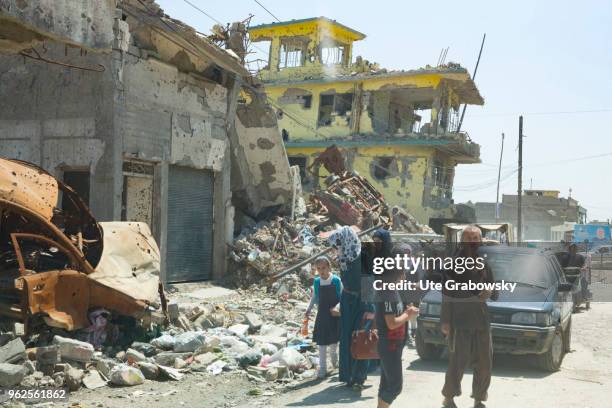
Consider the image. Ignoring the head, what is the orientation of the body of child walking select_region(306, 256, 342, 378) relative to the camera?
toward the camera

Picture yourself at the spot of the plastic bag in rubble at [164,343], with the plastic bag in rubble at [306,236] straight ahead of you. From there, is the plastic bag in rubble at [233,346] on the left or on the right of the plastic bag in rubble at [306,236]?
right

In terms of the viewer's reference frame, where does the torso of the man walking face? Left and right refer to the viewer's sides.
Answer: facing the viewer

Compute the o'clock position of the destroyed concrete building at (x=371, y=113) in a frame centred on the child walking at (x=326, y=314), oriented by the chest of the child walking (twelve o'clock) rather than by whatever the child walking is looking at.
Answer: The destroyed concrete building is roughly at 6 o'clock from the child walking.

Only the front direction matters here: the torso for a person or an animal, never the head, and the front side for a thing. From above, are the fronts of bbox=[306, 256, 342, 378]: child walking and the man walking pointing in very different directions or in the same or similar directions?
same or similar directions

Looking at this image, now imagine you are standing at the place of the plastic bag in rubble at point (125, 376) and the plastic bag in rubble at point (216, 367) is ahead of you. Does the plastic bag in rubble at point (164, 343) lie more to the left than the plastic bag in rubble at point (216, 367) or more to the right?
left

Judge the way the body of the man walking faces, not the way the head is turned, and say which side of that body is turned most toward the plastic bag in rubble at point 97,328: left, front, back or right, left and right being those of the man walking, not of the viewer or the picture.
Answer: right

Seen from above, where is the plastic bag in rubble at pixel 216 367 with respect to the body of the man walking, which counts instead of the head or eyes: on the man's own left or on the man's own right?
on the man's own right

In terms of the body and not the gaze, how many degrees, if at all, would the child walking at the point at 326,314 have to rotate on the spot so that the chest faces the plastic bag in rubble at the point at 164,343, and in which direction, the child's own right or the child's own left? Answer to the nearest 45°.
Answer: approximately 90° to the child's own right

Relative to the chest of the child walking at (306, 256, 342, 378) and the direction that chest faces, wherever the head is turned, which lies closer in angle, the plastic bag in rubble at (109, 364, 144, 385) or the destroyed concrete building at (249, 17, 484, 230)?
the plastic bag in rubble

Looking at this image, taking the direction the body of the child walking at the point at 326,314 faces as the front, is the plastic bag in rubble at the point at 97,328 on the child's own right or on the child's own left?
on the child's own right

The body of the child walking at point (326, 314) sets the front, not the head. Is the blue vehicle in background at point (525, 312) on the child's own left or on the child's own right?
on the child's own left

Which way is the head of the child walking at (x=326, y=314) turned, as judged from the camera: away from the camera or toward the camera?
toward the camera

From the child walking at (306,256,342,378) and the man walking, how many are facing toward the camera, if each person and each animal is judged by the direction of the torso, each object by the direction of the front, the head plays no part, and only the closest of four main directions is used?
2

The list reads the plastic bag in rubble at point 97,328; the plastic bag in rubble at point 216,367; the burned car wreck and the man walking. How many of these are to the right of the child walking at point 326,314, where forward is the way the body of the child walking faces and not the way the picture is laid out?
3

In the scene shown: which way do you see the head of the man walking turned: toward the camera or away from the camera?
toward the camera
